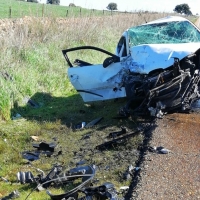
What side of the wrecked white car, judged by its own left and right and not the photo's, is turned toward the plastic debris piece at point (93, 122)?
right

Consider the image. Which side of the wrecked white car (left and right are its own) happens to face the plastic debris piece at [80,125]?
right

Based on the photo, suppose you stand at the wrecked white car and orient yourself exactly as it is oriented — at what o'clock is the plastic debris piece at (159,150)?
The plastic debris piece is roughly at 12 o'clock from the wrecked white car.

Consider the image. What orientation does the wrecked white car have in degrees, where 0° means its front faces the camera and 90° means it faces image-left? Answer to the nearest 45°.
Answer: approximately 0°

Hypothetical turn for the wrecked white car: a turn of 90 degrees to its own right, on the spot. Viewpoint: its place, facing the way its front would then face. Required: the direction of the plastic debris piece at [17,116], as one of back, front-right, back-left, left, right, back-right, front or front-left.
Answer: front
